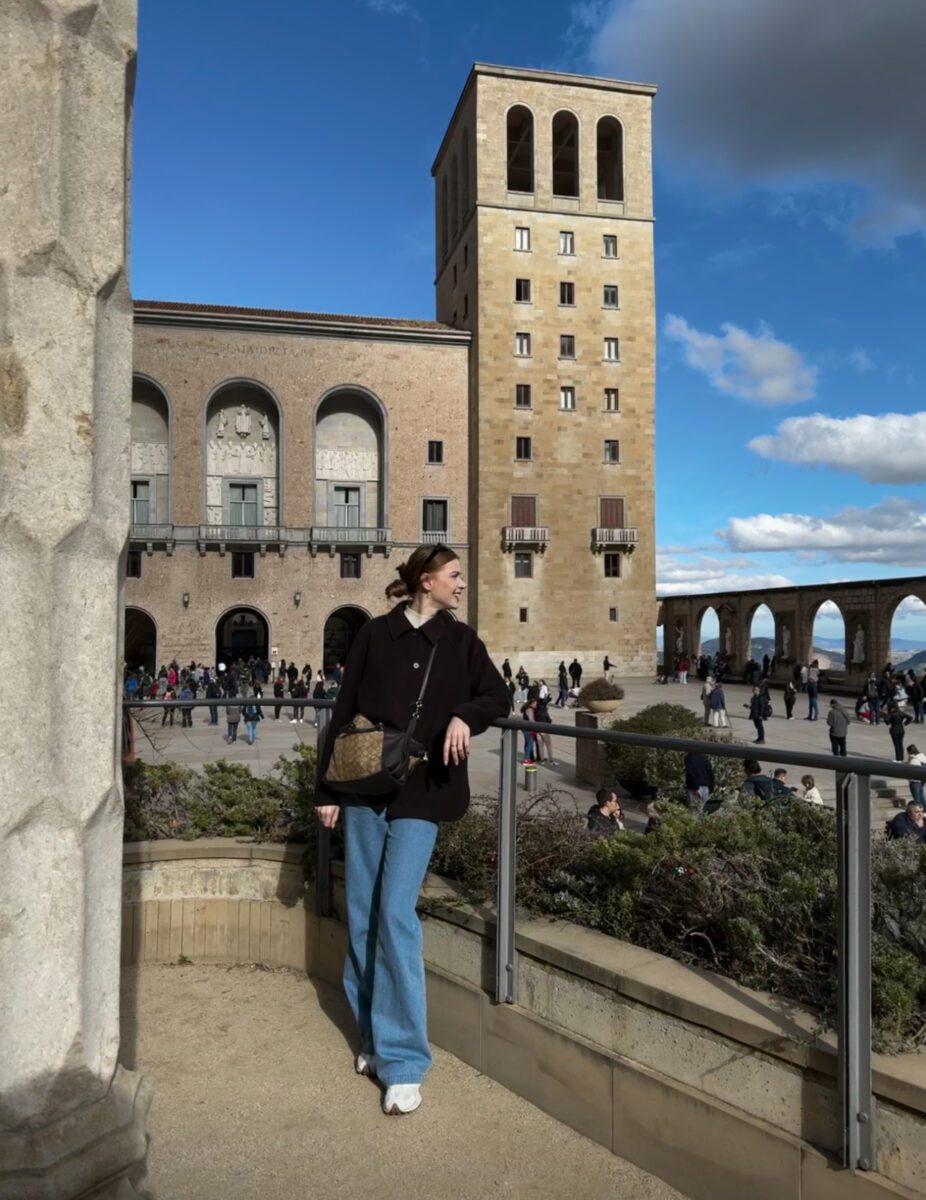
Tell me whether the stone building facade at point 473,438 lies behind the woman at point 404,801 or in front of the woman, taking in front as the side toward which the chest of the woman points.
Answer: behind

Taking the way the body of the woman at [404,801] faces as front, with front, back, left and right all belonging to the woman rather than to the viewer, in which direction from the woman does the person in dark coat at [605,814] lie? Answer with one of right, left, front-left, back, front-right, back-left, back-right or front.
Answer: left

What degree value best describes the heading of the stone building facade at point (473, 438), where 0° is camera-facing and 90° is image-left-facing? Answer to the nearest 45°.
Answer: approximately 0°

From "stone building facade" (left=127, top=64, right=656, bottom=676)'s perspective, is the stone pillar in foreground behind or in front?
in front

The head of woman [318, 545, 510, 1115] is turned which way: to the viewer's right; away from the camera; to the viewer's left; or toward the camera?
to the viewer's right

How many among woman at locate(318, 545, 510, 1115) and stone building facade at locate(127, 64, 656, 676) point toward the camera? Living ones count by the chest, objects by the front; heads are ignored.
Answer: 2
